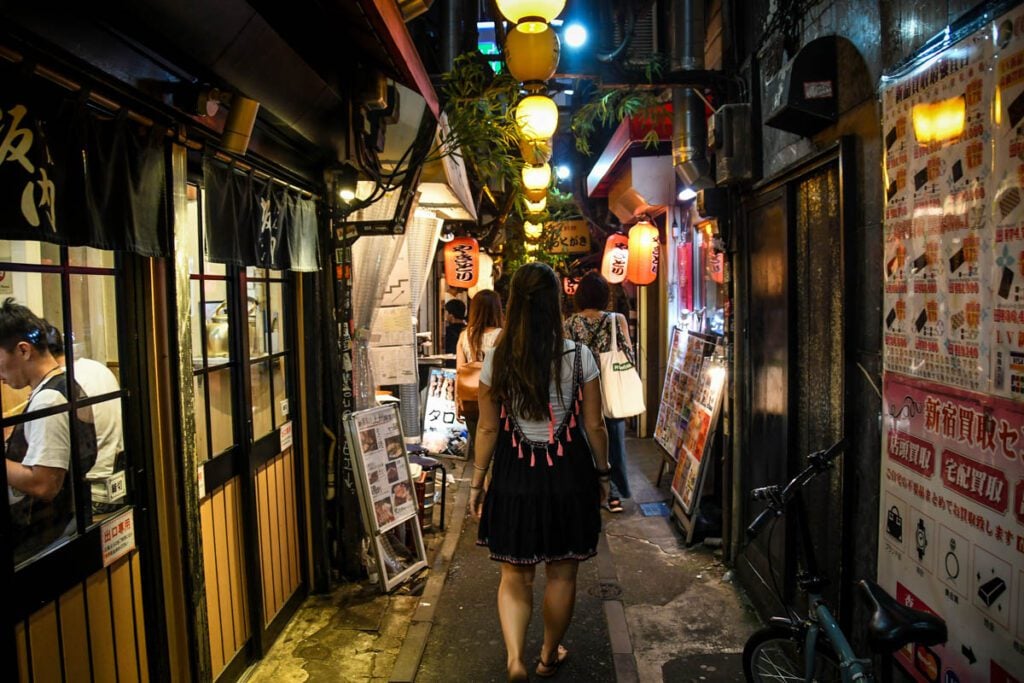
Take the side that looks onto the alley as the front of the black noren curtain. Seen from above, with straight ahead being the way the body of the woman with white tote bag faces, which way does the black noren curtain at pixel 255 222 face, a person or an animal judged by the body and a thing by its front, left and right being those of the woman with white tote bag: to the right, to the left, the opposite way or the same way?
to the right

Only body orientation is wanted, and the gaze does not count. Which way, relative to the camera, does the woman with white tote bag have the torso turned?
away from the camera

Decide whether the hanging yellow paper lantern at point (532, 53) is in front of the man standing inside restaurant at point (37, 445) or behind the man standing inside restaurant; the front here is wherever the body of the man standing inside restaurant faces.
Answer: behind

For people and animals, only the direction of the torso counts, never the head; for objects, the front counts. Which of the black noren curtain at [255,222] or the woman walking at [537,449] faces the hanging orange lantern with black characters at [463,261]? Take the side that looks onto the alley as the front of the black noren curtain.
the woman walking

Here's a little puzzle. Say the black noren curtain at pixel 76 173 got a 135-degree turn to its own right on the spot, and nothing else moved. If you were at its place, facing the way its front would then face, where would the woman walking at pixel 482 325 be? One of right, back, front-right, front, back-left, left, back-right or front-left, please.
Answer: back-right

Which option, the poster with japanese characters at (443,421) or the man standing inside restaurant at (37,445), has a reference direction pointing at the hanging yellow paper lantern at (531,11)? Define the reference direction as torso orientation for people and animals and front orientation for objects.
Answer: the poster with japanese characters

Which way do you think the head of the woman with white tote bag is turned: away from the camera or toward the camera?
away from the camera

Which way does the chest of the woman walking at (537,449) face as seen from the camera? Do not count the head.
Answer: away from the camera

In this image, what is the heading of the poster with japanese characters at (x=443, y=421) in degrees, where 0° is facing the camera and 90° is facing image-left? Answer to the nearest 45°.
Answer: approximately 0°

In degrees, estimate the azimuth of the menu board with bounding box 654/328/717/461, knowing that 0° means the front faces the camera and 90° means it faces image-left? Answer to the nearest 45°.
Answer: approximately 45°

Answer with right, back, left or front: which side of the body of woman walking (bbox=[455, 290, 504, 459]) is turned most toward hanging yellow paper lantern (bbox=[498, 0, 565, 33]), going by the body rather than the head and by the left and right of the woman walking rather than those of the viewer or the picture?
back

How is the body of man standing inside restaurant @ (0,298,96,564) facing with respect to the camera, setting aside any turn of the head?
to the viewer's left

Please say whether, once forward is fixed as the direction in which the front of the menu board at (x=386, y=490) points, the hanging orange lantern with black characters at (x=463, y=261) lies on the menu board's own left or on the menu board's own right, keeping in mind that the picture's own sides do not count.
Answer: on the menu board's own left

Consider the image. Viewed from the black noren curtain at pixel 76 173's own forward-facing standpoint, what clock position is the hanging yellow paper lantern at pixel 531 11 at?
The hanging yellow paper lantern is roughly at 10 o'clock from the black noren curtain.
